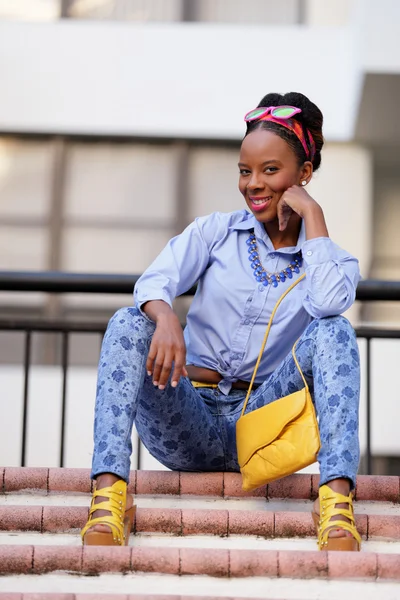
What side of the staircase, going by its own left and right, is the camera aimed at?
front

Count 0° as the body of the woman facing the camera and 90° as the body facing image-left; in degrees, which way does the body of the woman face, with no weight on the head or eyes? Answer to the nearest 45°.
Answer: approximately 0°
